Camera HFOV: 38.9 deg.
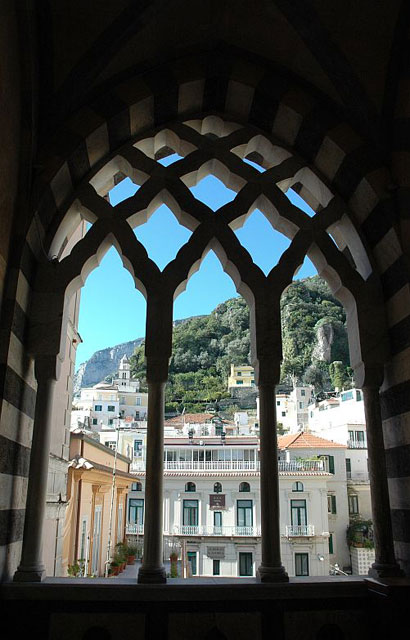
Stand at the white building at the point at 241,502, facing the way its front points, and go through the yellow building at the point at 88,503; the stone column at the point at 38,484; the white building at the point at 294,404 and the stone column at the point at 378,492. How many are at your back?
1

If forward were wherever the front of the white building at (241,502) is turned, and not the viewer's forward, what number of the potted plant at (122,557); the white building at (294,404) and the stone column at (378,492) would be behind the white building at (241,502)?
1

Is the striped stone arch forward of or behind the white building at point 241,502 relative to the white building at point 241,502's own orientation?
forward

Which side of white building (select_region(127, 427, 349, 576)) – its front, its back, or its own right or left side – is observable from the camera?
front

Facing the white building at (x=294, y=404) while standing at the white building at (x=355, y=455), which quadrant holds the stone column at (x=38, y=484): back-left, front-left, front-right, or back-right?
back-left

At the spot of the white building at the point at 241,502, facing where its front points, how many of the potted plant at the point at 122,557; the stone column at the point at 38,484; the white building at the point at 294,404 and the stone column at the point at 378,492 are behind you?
1

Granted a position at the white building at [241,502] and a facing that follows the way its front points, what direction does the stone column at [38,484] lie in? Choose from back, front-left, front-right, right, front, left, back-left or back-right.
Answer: front

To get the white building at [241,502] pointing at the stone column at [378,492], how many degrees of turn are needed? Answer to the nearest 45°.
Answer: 0° — it already faces it

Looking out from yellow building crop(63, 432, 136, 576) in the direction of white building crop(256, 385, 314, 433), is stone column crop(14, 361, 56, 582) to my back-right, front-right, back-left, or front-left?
back-right

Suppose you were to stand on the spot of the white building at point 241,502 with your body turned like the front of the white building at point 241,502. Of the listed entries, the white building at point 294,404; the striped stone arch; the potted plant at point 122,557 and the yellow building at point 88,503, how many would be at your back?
1

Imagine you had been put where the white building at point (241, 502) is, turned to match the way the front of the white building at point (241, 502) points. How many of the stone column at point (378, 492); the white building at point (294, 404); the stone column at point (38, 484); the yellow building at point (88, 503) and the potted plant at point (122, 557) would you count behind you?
1

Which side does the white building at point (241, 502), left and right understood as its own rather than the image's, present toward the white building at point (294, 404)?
back

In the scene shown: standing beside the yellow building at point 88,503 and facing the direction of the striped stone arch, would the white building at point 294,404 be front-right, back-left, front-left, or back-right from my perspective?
back-left
